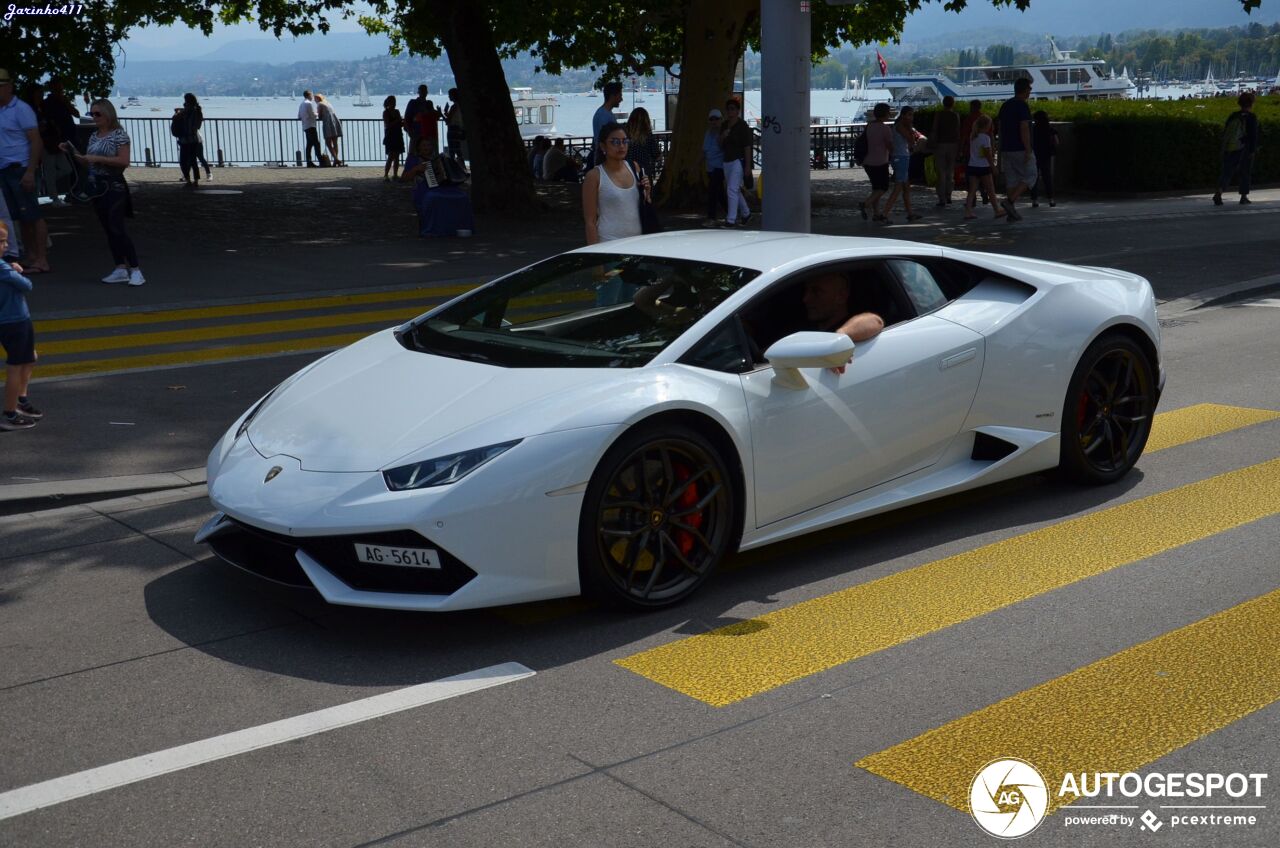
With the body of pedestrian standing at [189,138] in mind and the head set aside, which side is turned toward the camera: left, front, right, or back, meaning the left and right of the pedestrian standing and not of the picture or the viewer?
back

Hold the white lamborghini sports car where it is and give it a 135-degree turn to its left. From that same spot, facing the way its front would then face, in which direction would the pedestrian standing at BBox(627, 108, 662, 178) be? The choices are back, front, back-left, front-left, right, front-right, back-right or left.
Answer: left

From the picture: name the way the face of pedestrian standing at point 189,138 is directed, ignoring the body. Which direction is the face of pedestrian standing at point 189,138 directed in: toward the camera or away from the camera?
away from the camera

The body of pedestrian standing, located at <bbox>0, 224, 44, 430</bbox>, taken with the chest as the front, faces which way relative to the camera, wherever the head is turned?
to the viewer's right

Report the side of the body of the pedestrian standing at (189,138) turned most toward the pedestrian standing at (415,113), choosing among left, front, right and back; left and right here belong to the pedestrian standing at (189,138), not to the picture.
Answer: right

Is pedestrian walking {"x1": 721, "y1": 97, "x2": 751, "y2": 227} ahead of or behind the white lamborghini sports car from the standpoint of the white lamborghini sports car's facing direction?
behind

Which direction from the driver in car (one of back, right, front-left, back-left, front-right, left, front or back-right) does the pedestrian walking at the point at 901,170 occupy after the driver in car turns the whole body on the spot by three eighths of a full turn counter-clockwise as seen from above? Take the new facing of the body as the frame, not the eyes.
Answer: left
